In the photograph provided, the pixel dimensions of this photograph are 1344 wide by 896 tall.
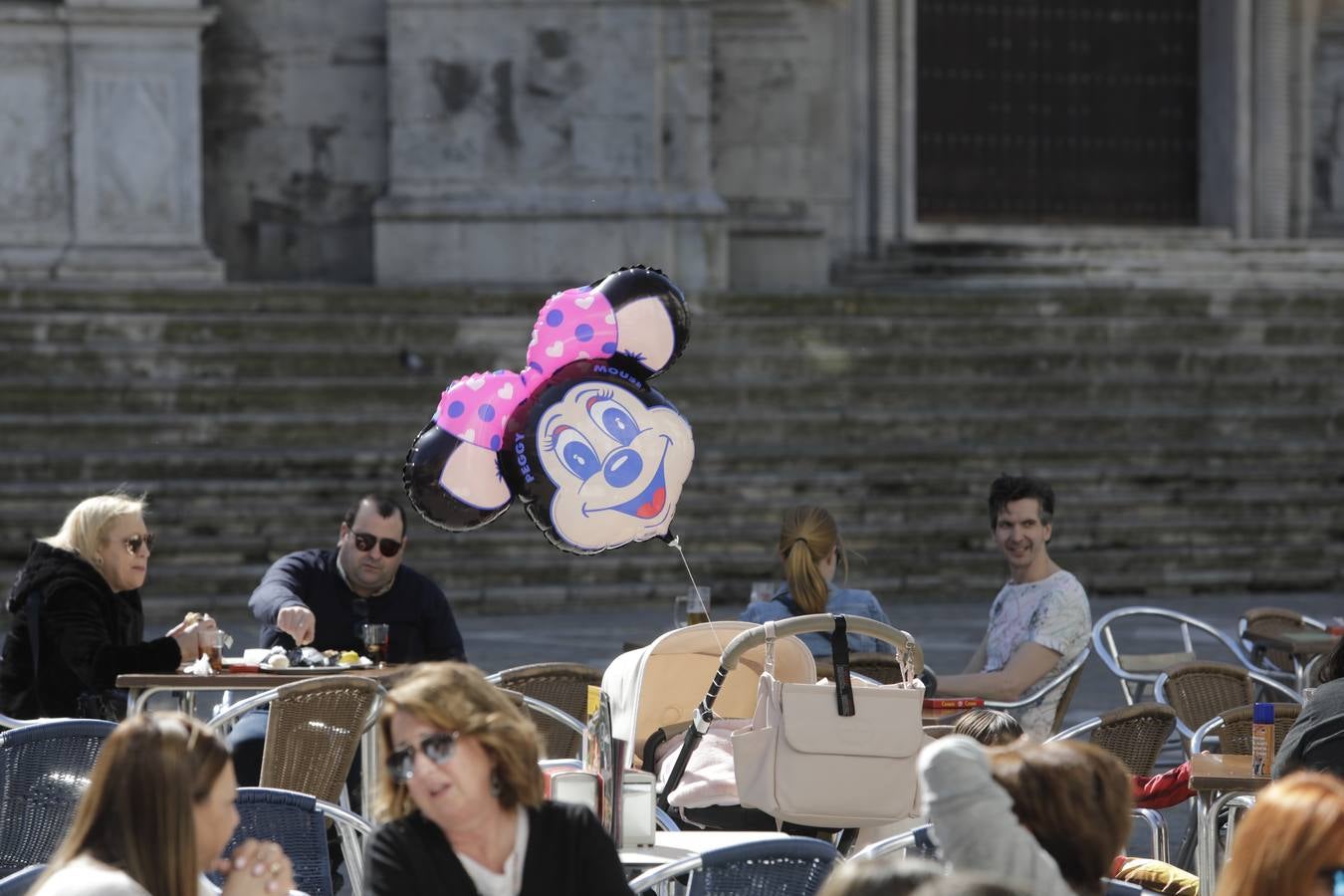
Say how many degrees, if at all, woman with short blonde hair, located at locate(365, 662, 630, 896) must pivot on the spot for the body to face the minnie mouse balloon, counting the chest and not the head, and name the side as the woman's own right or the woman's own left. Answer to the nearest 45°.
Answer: approximately 135° to the woman's own right

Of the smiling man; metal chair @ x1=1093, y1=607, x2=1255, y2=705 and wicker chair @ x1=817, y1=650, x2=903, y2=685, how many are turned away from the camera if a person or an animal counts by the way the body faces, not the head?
1

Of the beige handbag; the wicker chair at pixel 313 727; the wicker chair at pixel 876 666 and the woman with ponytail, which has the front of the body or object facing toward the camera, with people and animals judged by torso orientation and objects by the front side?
the beige handbag

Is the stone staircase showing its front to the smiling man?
yes

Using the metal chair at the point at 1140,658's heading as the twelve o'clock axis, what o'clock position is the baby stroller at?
The baby stroller is roughly at 2 o'clock from the metal chair.

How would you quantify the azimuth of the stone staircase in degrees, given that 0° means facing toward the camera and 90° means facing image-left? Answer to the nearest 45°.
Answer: approximately 0°

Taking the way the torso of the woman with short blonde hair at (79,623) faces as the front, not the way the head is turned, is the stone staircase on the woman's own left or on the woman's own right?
on the woman's own left

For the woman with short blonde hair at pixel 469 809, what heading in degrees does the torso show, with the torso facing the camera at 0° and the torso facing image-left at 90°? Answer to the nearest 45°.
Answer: approximately 45°

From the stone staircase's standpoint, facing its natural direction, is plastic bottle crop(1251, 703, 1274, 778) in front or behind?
in front

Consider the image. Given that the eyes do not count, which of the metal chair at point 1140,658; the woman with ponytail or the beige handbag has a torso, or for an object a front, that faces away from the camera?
the woman with ponytail

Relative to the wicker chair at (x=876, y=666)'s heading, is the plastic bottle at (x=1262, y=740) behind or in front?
behind

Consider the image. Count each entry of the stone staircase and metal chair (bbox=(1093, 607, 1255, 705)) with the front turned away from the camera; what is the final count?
0

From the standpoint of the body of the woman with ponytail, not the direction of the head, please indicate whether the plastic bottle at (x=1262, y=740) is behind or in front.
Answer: behind

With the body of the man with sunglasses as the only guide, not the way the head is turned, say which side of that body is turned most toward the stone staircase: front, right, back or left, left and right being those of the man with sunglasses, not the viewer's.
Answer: back

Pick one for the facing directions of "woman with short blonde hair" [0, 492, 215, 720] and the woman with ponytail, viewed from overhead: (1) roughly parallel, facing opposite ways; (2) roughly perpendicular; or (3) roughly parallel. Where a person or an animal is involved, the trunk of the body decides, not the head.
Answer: roughly perpendicular

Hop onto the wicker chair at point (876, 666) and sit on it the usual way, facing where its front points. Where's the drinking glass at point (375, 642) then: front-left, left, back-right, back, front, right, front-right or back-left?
left

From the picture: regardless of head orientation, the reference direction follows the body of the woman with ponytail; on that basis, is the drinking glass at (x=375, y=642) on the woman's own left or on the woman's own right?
on the woman's own left

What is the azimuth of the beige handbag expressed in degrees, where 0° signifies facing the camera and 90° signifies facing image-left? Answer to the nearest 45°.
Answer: approximately 0°
